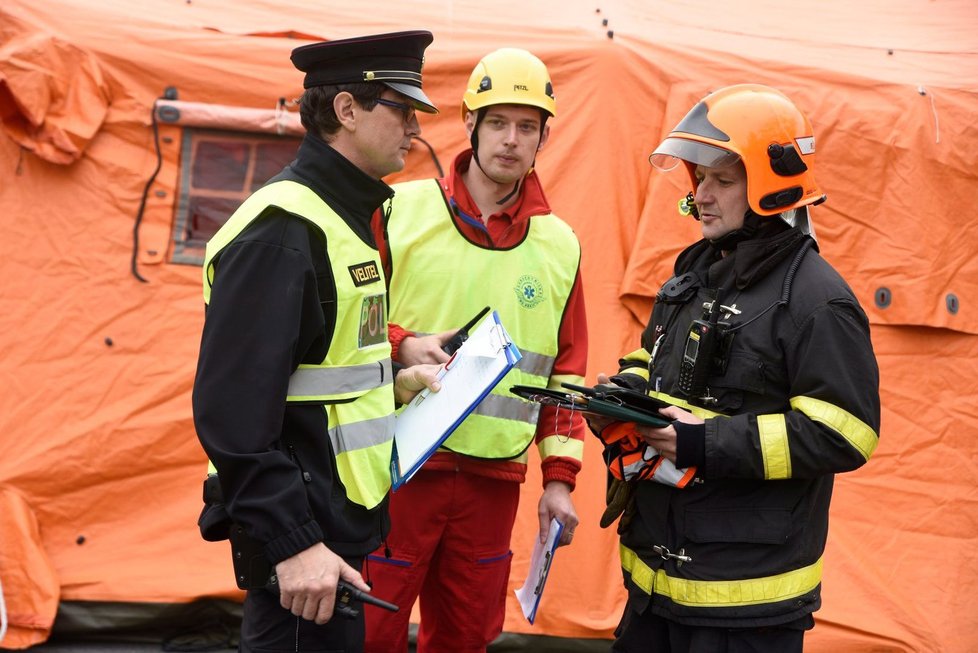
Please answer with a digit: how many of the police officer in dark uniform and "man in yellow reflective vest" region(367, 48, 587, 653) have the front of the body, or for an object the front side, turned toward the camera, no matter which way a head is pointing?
1

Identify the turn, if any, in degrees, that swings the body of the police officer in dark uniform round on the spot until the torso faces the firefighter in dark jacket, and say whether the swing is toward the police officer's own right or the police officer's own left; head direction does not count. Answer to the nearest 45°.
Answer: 0° — they already face them

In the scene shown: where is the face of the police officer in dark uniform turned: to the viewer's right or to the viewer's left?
to the viewer's right

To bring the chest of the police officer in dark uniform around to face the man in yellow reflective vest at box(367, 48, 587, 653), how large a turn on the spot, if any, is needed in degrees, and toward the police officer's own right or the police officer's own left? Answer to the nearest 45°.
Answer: approximately 45° to the police officer's own left

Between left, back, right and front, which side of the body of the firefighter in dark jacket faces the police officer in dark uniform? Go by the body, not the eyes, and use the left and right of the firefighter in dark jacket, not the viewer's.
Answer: front

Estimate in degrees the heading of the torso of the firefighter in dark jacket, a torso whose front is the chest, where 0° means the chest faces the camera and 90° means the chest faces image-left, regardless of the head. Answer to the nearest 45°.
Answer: approximately 45°

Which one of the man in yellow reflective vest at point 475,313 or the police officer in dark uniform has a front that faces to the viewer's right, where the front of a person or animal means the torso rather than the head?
the police officer in dark uniform

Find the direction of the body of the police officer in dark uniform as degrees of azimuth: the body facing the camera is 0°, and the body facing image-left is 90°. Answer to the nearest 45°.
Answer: approximately 270°

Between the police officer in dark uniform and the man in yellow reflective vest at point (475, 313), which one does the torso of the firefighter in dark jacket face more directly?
the police officer in dark uniform

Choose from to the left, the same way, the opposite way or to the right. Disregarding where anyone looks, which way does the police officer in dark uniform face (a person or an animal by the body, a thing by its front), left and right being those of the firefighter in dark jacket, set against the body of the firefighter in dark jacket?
the opposite way
